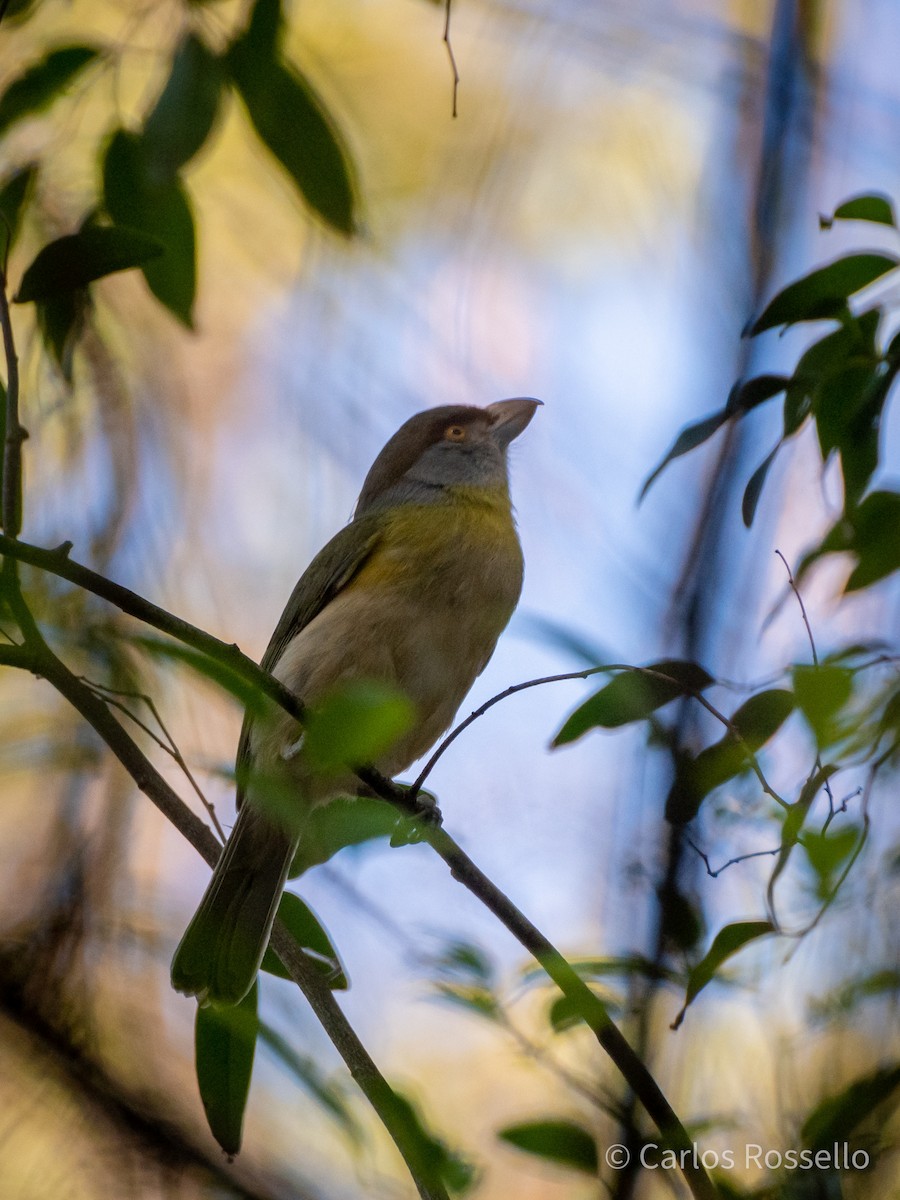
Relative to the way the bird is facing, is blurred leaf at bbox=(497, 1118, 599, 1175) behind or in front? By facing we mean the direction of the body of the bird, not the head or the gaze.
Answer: in front

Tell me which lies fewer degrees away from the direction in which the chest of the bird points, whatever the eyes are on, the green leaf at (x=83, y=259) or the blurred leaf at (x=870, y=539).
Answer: the blurred leaf

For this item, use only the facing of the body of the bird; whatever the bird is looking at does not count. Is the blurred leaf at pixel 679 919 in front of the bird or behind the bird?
in front

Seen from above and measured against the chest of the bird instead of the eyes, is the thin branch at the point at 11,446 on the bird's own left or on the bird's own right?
on the bird's own right

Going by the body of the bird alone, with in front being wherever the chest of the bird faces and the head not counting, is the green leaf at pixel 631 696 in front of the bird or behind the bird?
in front

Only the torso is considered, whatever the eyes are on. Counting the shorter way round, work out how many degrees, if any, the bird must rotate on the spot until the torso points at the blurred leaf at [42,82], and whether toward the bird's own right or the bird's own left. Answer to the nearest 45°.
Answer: approximately 90° to the bird's own right

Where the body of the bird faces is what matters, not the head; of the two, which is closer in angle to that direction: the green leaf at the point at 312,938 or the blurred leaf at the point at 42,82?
the green leaf

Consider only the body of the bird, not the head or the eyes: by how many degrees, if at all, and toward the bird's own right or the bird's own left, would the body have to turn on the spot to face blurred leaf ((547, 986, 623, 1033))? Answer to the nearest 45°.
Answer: approximately 45° to the bird's own left
